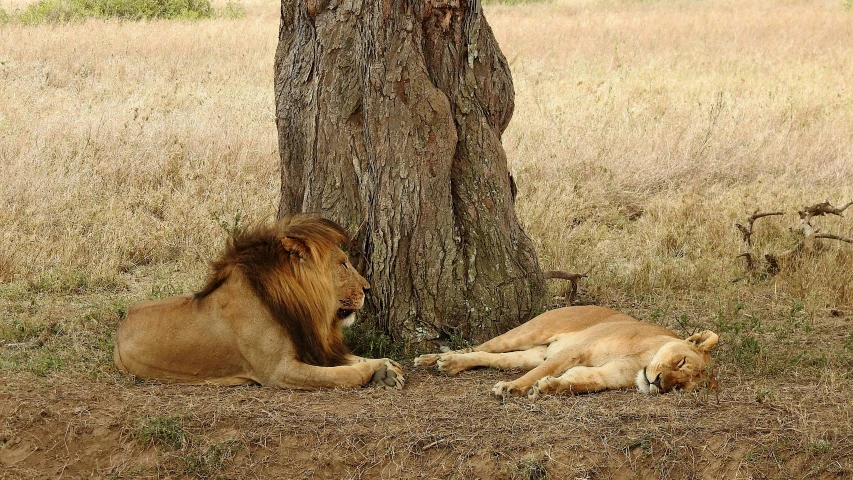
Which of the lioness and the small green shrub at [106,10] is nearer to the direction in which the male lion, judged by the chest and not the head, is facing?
the lioness

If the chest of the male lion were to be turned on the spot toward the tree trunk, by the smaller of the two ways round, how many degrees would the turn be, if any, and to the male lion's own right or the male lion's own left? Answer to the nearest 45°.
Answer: approximately 45° to the male lion's own left

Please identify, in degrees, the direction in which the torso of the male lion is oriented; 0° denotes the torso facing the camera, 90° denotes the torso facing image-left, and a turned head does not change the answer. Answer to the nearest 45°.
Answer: approximately 270°

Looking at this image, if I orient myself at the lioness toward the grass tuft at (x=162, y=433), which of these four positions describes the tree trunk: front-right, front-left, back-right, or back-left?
front-right

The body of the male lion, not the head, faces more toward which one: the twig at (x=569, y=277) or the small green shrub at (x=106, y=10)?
the twig

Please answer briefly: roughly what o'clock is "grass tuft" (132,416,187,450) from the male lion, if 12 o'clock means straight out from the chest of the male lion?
The grass tuft is roughly at 4 o'clock from the male lion.

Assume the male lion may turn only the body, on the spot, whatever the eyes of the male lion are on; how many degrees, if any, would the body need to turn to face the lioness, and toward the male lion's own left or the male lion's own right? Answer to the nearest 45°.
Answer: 0° — it already faces it

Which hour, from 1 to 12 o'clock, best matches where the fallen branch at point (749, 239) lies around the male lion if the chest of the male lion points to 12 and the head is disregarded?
The fallen branch is roughly at 11 o'clock from the male lion.

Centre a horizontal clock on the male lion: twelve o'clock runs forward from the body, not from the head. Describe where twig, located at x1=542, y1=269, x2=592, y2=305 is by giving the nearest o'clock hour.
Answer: The twig is roughly at 11 o'clock from the male lion.
